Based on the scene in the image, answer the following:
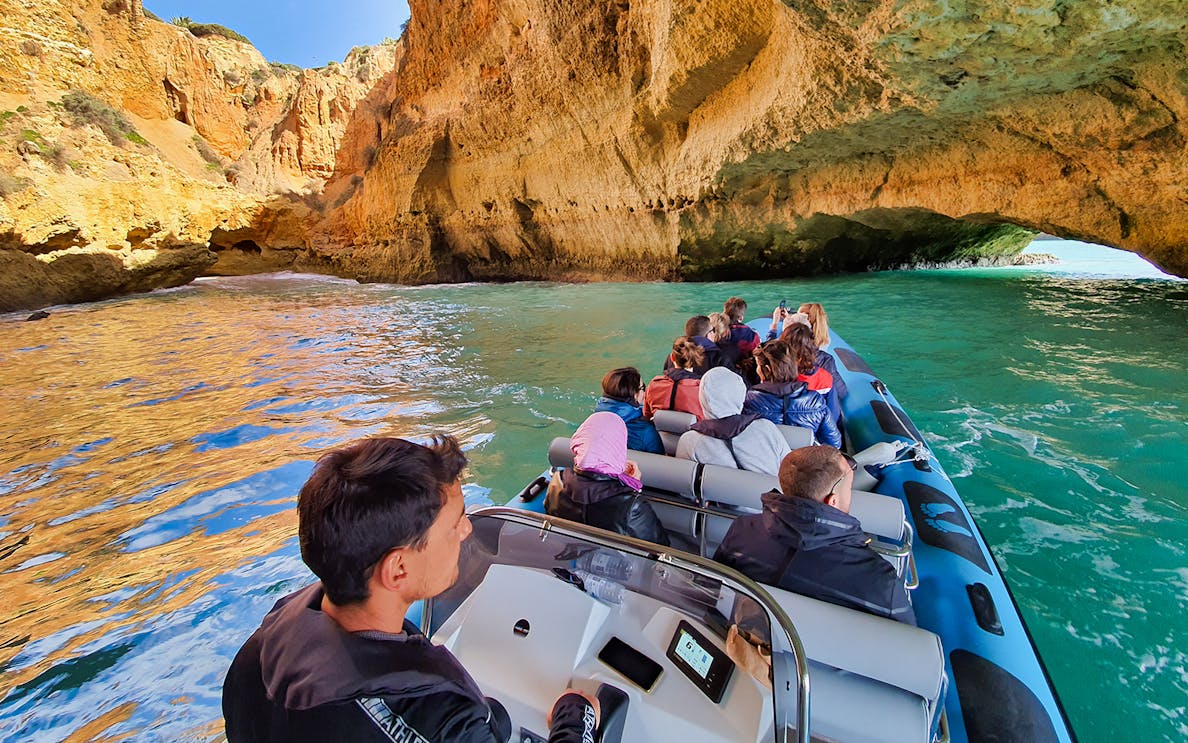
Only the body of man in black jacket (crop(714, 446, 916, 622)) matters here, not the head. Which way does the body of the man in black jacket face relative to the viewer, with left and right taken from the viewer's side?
facing away from the viewer and to the right of the viewer

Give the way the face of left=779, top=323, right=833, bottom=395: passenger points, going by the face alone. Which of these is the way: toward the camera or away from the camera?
away from the camera

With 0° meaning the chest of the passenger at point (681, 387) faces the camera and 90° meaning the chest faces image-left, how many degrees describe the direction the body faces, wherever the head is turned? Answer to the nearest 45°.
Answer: approximately 180°

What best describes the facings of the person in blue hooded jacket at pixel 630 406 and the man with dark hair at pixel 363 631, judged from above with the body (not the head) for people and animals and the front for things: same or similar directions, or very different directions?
same or similar directions

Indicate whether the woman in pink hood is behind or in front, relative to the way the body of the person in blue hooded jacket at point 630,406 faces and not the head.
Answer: behind

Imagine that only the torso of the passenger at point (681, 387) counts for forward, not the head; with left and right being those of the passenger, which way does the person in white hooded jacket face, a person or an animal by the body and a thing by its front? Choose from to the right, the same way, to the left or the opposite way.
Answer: the same way

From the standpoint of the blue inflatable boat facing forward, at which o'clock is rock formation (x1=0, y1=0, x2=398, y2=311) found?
The rock formation is roughly at 10 o'clock from the blue inflatable boat.

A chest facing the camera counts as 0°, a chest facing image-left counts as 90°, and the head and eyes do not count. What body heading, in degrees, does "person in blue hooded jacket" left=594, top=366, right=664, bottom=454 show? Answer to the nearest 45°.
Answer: approximately 225°

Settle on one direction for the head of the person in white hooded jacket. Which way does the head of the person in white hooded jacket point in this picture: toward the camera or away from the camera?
away from the camera

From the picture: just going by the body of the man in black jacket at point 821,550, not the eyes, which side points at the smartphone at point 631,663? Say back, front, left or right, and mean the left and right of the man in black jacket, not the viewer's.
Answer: back

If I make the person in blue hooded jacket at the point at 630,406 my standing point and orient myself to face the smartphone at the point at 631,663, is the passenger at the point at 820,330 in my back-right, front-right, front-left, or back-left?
back-left

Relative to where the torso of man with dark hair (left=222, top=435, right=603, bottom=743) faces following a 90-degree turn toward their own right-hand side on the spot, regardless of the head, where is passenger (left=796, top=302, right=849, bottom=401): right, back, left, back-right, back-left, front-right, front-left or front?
left

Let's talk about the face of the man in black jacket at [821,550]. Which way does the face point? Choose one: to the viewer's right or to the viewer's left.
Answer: to the viewer's right

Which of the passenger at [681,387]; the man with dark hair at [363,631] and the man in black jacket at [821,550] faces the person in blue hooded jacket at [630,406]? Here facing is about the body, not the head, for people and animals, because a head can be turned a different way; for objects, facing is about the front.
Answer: the man with dark hair

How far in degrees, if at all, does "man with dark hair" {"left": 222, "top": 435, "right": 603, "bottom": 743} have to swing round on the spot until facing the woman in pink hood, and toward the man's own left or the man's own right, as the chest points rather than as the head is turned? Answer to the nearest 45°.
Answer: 0° — they already face them

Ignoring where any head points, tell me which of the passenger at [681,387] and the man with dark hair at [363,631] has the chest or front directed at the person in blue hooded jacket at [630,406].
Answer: the man with dark hair

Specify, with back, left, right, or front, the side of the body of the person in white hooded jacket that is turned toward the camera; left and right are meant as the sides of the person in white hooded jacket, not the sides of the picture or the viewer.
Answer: back

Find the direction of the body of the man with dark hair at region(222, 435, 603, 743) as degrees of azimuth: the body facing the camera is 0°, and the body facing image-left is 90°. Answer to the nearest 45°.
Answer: approximately 225°

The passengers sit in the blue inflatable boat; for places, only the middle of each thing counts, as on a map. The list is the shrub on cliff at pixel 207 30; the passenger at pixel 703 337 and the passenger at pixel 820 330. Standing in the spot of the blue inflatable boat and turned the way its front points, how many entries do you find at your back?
0

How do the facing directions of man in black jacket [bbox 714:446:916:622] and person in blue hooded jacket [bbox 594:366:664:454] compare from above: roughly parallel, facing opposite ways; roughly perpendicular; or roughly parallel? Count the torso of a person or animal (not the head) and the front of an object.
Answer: roughly parallel

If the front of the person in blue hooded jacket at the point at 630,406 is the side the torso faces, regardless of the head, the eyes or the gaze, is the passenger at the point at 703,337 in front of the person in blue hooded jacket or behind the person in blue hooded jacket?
in front
